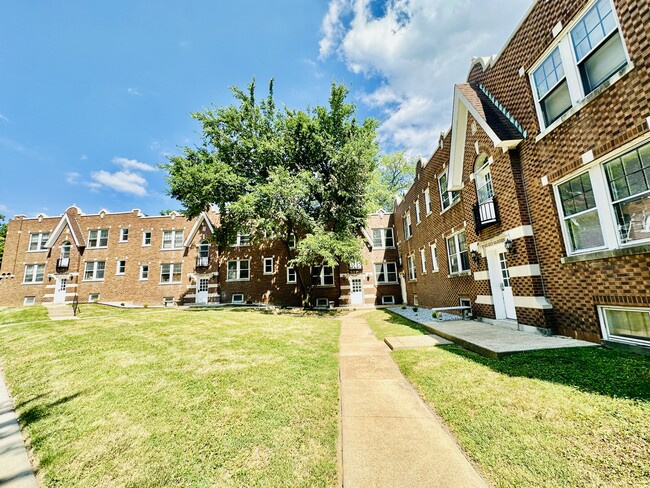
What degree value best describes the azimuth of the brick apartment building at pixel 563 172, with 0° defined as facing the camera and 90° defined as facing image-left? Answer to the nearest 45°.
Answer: approximately 45°

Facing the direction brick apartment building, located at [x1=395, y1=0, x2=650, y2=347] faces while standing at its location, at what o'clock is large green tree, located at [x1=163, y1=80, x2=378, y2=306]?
The large green tree is roughly at 2 o'clock from the brick apartment building.

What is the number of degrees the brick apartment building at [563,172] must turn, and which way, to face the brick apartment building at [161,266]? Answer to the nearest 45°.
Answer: approximately 45° to its right

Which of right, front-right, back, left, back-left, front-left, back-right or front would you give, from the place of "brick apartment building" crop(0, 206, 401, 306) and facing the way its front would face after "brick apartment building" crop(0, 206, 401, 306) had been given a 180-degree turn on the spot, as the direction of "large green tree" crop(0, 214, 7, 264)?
front-left

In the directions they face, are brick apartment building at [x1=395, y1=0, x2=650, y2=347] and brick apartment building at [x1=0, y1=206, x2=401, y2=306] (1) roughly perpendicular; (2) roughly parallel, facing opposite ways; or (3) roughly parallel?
roughly perpendicular

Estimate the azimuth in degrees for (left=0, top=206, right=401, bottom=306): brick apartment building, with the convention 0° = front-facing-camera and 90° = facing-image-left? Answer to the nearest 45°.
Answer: approximately 0°
